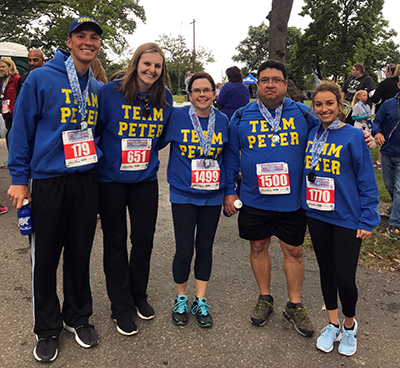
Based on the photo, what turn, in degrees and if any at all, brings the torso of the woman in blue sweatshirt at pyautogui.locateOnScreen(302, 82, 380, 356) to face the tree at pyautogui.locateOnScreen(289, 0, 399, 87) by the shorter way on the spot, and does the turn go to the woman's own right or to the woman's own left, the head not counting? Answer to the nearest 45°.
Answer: approximately 135° to the woman's own right

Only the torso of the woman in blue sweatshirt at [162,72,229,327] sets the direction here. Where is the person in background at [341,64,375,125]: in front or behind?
behind

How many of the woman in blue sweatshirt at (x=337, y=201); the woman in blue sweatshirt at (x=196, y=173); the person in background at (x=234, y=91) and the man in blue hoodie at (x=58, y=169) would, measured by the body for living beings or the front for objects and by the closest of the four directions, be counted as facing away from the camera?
1

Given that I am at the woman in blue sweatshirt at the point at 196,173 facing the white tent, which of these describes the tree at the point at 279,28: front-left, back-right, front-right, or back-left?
front-right

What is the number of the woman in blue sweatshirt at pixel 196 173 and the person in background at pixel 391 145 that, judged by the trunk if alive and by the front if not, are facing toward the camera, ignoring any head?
2

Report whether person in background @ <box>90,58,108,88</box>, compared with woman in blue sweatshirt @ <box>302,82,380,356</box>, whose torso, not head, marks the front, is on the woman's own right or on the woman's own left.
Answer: on the woman's own right

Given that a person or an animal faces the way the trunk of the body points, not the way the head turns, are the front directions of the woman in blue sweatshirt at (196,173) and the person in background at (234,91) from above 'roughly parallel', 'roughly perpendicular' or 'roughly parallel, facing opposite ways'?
roughly parallel, facing opposite ways

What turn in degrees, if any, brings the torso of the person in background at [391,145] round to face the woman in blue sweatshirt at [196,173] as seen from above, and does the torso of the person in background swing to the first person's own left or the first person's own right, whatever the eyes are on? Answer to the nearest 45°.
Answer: approximately 45° to the first person's own right

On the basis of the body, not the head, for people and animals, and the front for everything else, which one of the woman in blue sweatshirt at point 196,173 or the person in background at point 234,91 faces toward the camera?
the woman in blue sweatshirt

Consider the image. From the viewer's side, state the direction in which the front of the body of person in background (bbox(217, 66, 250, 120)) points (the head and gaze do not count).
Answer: away from the camera

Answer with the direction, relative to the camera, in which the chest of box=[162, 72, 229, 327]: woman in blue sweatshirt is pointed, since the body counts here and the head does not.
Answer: toward the camera

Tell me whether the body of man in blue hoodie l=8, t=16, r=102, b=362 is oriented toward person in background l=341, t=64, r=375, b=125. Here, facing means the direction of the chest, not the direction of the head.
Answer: no

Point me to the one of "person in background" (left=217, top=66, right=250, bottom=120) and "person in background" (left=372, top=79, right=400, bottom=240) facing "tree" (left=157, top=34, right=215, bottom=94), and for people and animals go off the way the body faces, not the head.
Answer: "person in background" (left=217, top=66, right=250, bottom=120)

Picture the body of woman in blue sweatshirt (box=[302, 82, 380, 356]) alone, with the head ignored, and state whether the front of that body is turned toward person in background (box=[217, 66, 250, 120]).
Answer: no

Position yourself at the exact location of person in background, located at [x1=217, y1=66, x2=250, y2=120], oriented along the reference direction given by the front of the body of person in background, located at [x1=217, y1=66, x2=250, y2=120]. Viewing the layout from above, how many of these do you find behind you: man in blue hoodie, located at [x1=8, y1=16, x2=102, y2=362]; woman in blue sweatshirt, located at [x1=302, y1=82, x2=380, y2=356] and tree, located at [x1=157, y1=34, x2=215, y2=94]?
2

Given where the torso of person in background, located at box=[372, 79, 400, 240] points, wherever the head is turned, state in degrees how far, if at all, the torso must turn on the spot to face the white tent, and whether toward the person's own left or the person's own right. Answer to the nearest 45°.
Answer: approximately 90° to the person's own right

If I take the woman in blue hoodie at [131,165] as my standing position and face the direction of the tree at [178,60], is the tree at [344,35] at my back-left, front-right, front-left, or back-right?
front-right
